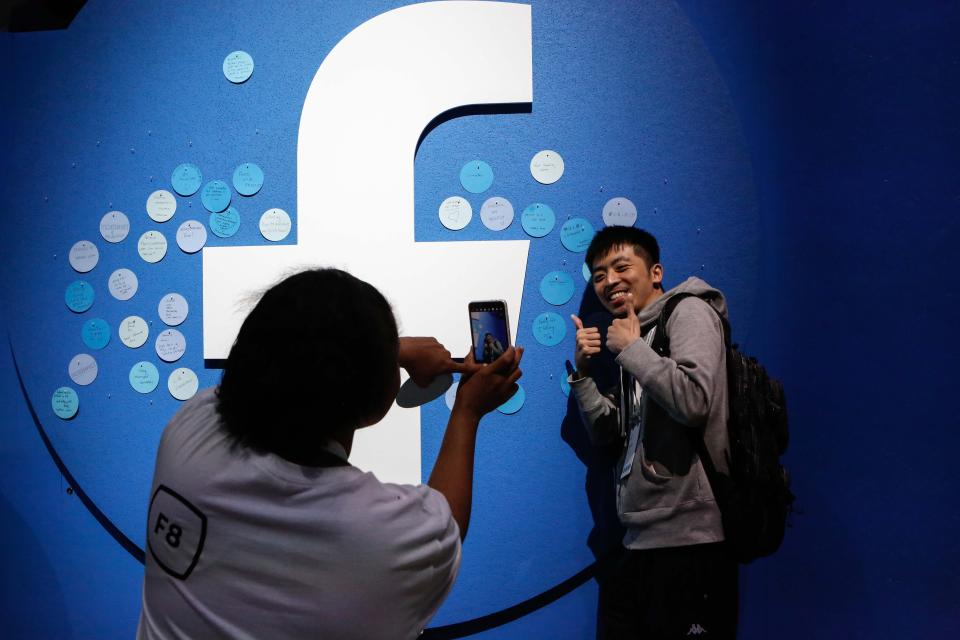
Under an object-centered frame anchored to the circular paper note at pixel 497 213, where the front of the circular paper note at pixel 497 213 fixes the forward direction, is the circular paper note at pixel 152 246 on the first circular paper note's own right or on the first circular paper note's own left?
on the first circular paper note's own right

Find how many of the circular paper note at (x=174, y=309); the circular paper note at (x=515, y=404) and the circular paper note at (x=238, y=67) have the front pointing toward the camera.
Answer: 3

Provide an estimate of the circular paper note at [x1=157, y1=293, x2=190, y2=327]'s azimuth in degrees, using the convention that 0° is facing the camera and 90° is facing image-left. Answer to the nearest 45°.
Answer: approximately 0°

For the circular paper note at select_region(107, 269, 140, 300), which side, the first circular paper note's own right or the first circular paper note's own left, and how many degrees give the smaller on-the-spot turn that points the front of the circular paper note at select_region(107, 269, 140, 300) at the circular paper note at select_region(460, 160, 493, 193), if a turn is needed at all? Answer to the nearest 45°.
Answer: approximately 45° to the first circular paper note's own left

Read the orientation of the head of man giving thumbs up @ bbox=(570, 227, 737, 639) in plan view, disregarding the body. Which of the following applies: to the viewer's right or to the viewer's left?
to the viewer's left

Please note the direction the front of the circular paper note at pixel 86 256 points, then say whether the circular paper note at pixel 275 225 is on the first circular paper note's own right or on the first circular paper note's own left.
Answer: on the first circular paper note's own left

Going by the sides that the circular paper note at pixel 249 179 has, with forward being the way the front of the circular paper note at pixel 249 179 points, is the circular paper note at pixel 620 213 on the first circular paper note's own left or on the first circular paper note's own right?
on the first circular paper note's own left

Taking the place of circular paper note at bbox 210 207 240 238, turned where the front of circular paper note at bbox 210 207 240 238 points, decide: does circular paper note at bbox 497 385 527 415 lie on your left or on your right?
on your left
